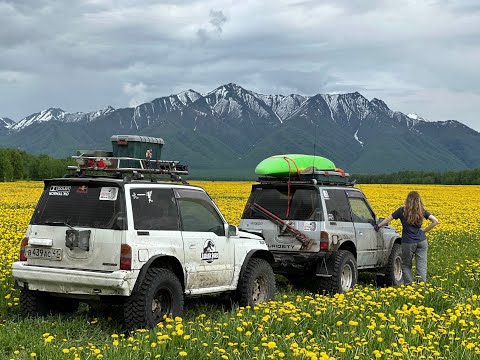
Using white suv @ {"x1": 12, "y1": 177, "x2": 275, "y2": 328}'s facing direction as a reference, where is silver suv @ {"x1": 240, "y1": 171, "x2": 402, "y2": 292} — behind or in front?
in front

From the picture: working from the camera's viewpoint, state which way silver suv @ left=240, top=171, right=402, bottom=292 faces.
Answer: facing away from the viewer and to the right of the viewer

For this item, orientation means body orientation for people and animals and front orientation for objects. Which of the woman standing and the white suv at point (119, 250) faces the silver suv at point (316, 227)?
the white suv at point (119, 250)

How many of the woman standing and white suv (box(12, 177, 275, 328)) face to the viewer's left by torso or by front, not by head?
0

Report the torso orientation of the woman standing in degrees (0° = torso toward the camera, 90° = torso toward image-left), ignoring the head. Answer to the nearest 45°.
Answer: approximately 180°

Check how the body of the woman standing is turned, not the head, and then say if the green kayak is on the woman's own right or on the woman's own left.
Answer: on the woman's own left

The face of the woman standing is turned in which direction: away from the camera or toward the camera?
away from the camera

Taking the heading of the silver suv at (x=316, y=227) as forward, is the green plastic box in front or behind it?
behind

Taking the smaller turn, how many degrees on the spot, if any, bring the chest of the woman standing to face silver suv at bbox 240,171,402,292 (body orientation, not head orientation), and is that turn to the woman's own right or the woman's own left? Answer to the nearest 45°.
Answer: approximately 90° to the woman's own left

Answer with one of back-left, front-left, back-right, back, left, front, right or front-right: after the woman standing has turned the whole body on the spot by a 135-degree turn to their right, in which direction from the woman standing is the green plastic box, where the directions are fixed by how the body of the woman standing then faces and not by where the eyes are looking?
right

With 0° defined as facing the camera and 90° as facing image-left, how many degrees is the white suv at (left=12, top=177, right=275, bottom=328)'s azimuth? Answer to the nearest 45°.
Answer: approximately 225°

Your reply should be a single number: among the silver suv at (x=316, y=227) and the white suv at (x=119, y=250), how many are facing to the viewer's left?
0
